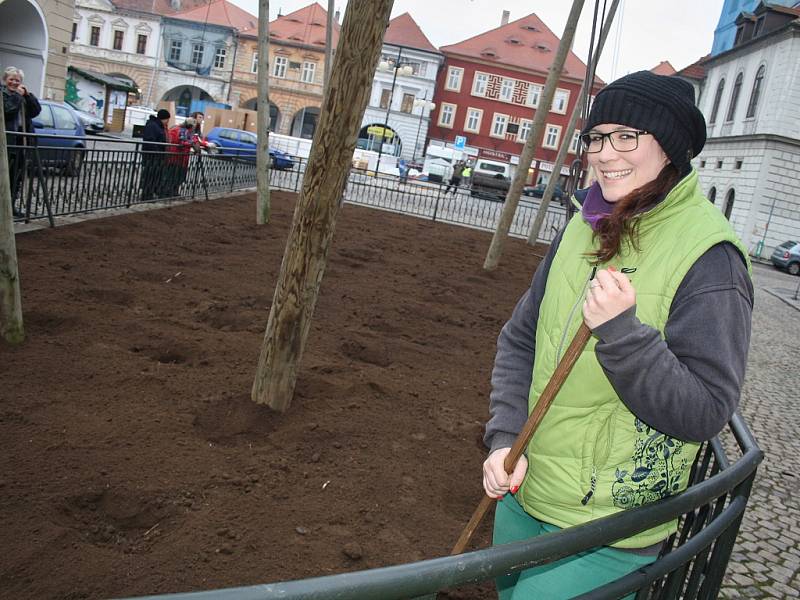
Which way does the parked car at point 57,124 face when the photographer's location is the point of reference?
facing away from the viewer and to the left of the viewer

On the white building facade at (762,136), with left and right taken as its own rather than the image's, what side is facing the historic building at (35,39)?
front

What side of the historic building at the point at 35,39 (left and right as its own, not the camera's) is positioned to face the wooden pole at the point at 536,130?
front

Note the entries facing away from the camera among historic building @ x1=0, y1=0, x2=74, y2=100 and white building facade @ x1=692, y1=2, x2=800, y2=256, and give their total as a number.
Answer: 0

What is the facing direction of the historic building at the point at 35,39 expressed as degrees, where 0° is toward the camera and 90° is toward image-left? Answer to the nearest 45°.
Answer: approximately 315°

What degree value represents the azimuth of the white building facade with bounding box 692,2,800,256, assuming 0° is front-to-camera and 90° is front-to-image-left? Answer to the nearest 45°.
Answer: approximately 45°

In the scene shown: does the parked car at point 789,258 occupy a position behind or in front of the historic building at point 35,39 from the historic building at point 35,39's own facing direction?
in front

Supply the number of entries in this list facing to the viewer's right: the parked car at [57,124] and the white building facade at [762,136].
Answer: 0

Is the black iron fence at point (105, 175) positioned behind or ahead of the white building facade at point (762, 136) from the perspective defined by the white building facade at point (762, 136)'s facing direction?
ahead

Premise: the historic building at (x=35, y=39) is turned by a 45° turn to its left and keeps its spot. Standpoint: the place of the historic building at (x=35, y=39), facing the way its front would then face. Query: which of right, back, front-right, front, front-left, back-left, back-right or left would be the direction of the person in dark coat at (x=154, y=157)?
right

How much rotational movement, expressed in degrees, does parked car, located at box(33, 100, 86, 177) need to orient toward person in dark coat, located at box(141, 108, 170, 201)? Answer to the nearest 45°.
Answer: approximately 135° to its left

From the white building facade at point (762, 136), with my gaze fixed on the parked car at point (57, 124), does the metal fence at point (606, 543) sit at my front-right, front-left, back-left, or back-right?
front-left

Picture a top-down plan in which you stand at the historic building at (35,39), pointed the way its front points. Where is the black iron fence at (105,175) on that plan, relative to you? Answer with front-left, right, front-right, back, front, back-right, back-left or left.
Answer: front-right

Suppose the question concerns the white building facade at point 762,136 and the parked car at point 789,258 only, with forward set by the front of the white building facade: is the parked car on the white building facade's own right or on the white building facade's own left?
on the white building facade's own left

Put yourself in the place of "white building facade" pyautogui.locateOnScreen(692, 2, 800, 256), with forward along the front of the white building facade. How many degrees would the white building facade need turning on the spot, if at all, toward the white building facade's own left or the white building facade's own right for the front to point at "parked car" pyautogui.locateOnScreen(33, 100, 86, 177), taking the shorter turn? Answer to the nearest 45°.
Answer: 0° — it already faces it
